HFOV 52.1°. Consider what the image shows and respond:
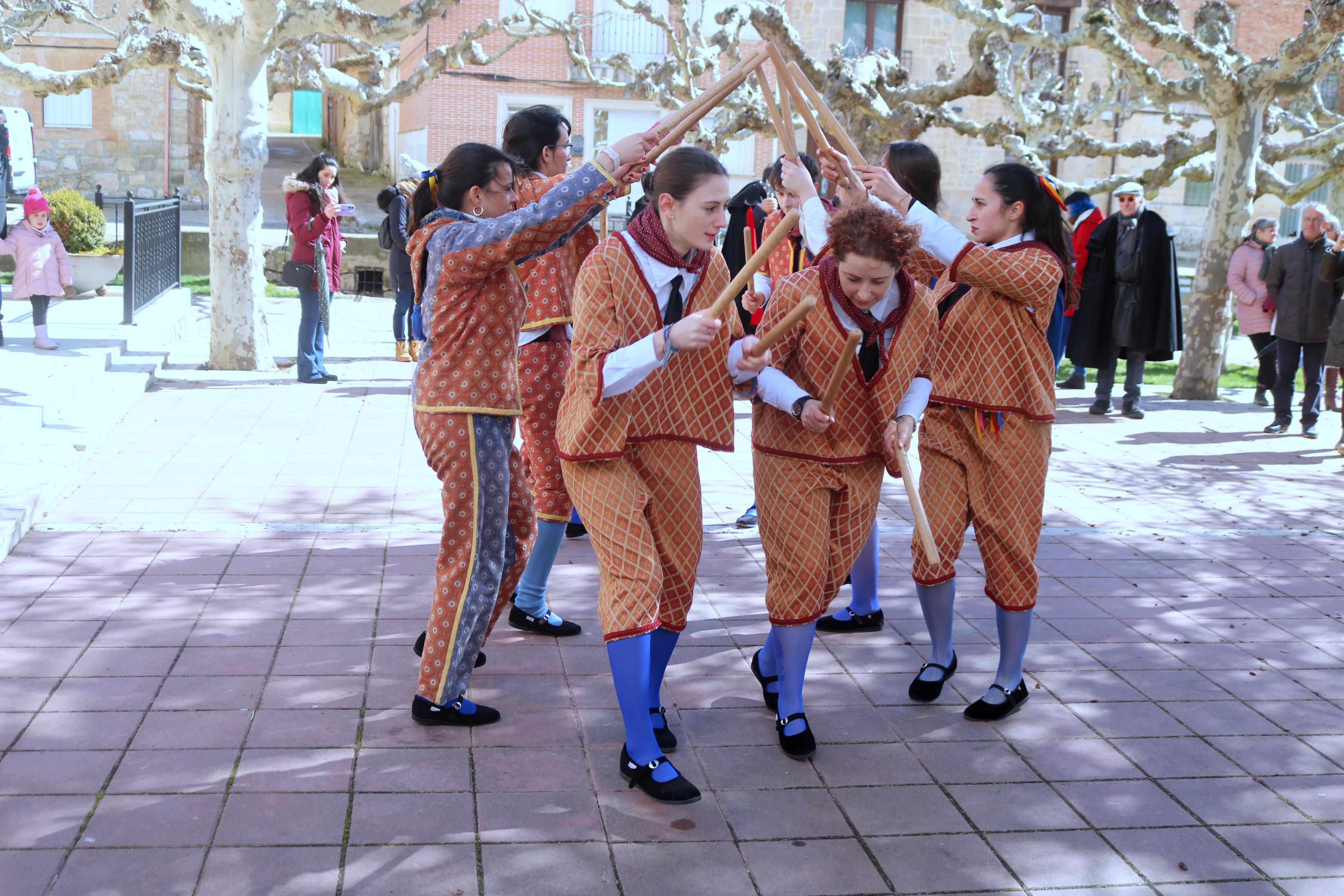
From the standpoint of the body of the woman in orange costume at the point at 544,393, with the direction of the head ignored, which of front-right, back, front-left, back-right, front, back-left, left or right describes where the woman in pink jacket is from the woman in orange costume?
front-left

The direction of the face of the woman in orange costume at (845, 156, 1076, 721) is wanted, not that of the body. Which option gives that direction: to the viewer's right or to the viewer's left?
to the viewer's left

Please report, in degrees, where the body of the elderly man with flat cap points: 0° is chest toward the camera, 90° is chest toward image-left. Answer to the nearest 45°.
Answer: approximately 0°

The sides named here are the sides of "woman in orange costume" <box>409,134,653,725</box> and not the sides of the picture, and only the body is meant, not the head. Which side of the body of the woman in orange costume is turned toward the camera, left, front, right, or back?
right

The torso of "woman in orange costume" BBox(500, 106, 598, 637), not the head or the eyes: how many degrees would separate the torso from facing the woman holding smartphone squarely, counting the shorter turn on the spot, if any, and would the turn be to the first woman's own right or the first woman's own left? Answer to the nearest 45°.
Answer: approximately 90° to the first woman's own left

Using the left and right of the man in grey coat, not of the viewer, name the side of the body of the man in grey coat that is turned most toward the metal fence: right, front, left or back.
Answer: right

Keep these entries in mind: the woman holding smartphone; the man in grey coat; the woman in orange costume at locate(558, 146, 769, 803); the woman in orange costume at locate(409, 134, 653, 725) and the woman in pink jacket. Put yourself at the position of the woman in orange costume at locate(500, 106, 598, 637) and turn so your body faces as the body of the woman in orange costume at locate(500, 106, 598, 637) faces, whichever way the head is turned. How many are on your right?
2

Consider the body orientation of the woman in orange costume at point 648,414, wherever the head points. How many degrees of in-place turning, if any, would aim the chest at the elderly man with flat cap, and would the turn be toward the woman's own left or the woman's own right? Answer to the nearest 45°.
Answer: approximately 90° to the woman's own left

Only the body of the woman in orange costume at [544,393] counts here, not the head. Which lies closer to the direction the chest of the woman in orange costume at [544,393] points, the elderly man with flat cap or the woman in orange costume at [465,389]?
the elderly man with flat cap

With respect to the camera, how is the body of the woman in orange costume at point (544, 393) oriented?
to the viewer's right

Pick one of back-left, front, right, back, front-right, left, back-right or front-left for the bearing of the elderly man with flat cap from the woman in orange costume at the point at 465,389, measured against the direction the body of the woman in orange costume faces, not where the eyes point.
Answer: front-left

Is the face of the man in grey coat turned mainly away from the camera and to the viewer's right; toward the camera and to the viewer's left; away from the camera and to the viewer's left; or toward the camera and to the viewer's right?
toward the camera and to the viewer's left

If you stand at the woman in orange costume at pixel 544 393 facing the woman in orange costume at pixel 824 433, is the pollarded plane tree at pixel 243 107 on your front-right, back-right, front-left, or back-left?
back-left
